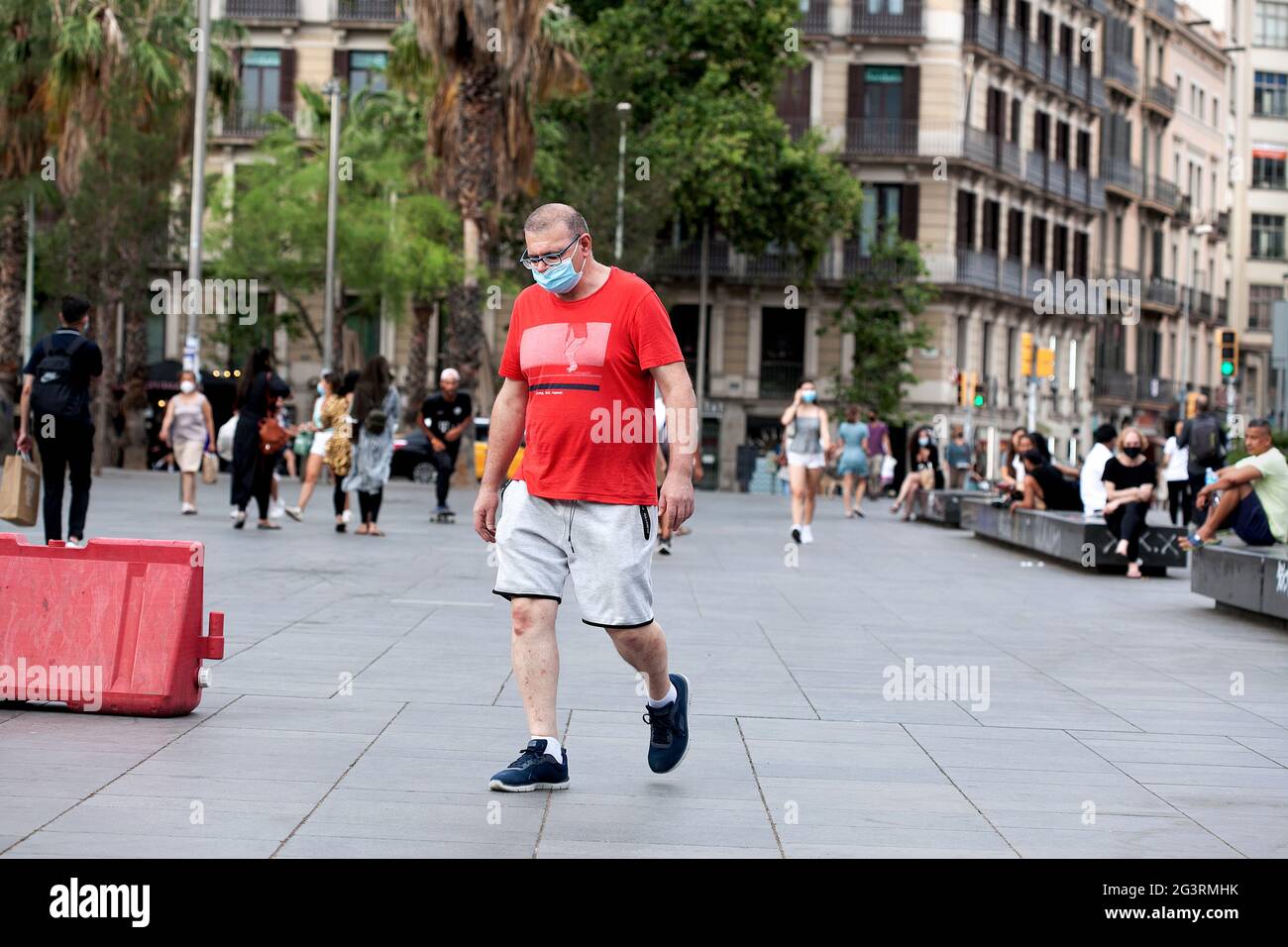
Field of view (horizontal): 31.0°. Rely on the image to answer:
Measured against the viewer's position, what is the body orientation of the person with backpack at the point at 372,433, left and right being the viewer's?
facing away from the viewer

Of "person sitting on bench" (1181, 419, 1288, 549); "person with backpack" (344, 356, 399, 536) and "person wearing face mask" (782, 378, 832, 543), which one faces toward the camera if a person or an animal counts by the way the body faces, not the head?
the person wearing face mask

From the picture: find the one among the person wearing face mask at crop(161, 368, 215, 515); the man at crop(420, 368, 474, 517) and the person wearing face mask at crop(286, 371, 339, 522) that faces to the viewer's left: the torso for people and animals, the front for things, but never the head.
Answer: the person wearing face mask at crop(286, 371, 339, 522)

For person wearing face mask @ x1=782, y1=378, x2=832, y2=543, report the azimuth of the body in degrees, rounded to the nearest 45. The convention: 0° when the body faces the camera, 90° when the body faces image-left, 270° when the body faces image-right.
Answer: approximately 0°

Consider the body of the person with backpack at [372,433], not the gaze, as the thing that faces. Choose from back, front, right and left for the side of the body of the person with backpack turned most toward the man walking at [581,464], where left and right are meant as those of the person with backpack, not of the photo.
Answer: back

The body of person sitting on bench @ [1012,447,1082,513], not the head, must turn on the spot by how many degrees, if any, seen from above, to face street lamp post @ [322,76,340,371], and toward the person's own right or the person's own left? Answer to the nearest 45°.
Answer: approximately 45° to the person's own right

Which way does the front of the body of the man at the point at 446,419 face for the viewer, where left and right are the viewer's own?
facing the viewer

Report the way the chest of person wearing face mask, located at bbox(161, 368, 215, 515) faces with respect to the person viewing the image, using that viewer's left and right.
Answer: facing the viewer

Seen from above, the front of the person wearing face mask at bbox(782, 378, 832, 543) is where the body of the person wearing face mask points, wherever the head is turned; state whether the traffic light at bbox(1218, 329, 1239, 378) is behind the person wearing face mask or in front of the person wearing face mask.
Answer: behind

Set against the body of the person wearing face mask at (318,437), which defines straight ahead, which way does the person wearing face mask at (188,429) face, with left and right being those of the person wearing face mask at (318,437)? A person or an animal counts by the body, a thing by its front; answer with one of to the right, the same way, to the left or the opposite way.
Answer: to the left

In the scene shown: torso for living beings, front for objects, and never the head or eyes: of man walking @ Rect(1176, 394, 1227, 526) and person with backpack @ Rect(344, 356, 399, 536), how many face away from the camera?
2

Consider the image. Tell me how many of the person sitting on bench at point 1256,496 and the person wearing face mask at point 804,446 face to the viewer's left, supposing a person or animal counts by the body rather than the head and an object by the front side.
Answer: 1

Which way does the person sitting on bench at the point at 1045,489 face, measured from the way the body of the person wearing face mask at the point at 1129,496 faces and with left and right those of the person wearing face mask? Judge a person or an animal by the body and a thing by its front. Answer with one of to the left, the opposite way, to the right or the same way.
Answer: to the right

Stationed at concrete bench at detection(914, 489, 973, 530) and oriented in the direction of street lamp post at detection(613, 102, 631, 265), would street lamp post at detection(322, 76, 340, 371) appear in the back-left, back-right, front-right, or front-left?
front-left

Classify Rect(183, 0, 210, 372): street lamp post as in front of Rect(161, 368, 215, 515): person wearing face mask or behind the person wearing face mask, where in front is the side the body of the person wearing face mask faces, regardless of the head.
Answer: behind

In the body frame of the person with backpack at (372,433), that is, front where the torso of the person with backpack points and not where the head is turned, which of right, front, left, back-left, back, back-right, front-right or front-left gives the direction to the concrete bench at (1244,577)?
back-right

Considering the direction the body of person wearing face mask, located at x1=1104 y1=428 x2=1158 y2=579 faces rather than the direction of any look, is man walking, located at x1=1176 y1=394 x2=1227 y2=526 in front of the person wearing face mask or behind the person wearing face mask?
behind
